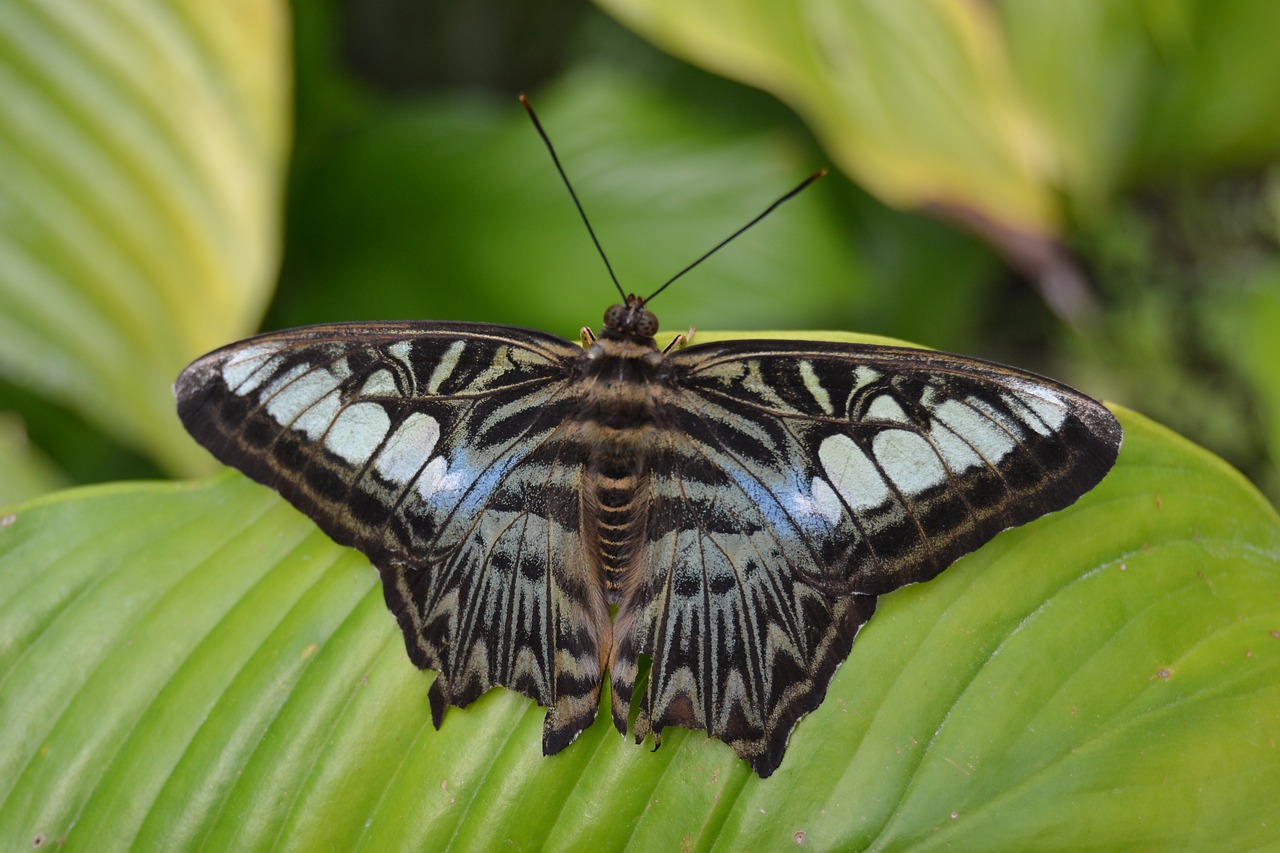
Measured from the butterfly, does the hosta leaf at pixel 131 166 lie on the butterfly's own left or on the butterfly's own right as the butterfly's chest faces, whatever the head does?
on the butterfly's own left

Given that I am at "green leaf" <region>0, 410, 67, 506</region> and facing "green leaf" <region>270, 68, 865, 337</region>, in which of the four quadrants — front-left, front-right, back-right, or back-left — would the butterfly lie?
front-right

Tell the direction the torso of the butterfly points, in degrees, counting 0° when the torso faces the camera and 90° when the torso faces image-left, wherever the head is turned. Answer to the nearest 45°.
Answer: approximately 180°

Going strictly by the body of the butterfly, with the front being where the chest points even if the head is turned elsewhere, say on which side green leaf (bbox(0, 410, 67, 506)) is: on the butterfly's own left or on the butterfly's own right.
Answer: on the butterfly's own left
